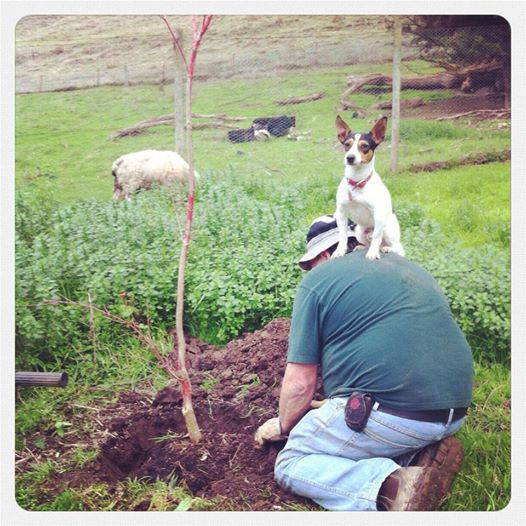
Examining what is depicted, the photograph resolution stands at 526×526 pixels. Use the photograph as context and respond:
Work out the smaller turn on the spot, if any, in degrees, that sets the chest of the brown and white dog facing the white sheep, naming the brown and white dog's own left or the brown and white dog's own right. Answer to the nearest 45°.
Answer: approximately 90° to the brown and white dog's own right

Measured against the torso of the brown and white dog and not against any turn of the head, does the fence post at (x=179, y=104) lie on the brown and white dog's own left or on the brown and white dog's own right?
on the brown and white dog's own right

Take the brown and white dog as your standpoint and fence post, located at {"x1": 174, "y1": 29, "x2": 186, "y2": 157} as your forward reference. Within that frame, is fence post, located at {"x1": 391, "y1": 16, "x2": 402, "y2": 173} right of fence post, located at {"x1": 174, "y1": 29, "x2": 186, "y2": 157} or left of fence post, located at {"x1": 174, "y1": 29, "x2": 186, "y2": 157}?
right

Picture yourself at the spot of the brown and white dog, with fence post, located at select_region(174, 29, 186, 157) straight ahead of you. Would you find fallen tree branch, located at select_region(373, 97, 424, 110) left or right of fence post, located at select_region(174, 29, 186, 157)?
right

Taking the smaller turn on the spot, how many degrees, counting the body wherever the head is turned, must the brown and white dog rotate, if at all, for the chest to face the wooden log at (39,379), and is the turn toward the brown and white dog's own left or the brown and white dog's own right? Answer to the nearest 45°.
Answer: approximately 45° to the brown and white dog's own right

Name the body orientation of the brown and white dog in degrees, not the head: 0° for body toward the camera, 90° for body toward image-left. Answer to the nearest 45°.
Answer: approximately 45°
